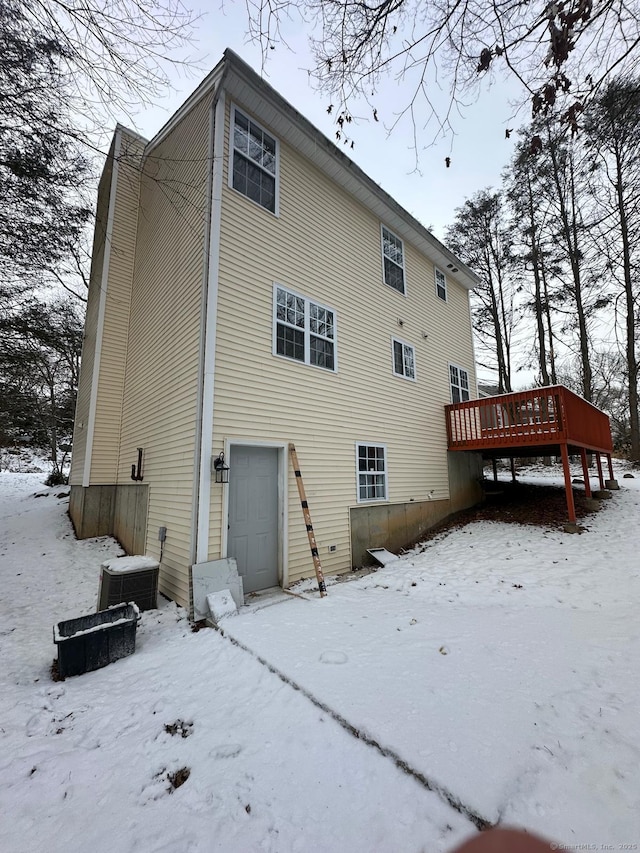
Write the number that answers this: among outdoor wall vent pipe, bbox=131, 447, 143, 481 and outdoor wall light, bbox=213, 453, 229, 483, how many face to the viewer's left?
1

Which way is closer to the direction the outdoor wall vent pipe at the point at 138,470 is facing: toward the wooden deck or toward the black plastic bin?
the black plastic bin

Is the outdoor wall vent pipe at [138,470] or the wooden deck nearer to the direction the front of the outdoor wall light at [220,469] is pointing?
the wooden deck

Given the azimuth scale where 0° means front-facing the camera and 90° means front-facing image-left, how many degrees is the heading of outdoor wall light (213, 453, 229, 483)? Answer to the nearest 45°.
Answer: approximately 315°

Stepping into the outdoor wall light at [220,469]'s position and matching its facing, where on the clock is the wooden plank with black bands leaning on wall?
The wooden plank with black bands leaning on wall is roughly at 10 o'clock from the outdoor wall light.

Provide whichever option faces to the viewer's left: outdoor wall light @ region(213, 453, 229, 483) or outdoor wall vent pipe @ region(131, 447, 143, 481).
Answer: outdoor wall vent pipe @ region(131, 447, 143, 481)

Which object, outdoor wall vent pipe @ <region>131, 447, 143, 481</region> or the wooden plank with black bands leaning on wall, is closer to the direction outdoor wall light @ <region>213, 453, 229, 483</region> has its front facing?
the wooden plank with black bands leaning on wall

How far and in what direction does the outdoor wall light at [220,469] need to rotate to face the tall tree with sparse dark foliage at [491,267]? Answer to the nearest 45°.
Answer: approximately 90° to its left
